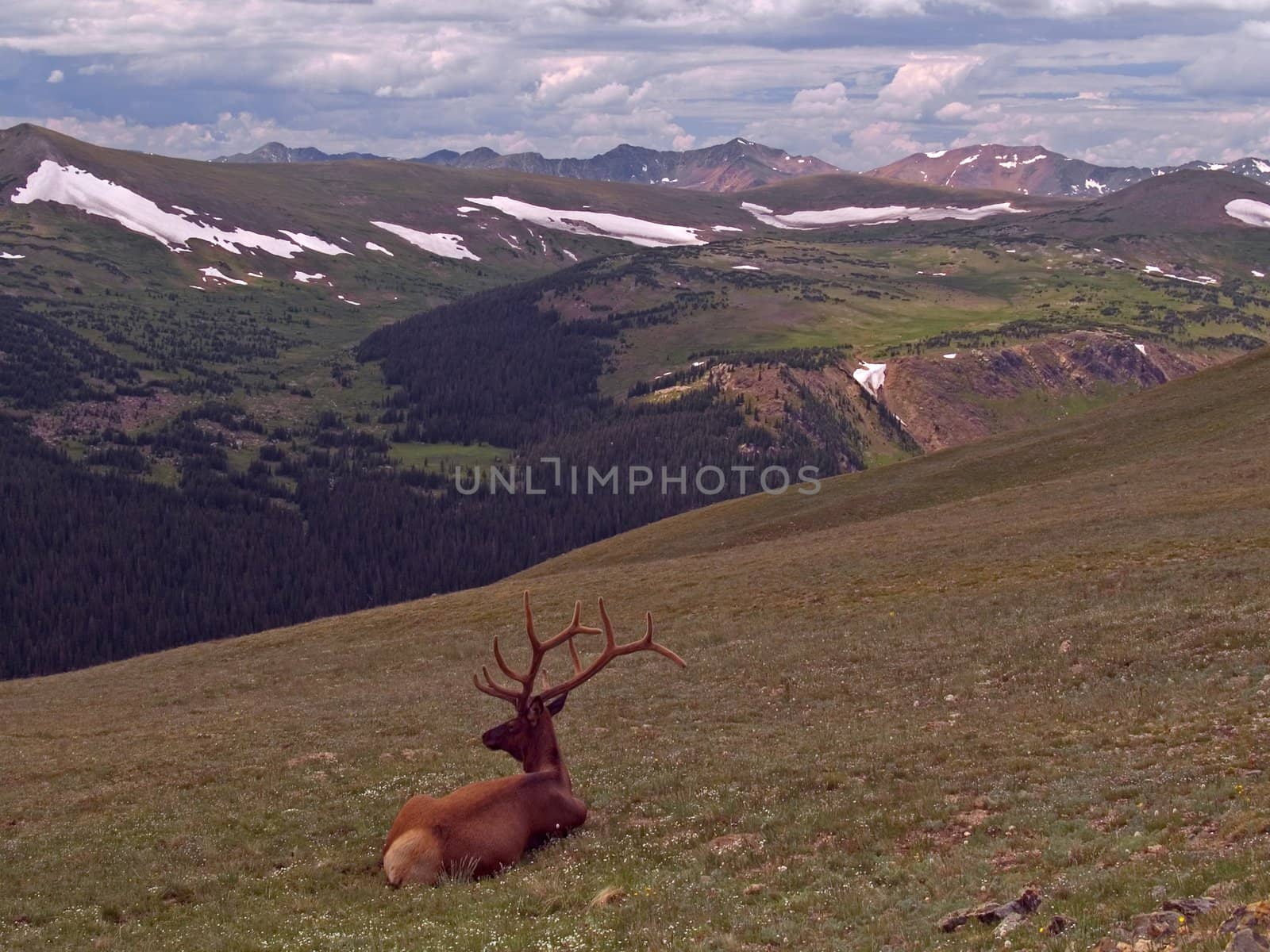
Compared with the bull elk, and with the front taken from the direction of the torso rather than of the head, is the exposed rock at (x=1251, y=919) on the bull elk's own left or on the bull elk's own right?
on the bull elk's own right

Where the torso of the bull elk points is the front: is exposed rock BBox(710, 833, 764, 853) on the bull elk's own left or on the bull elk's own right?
on the bull elk's own right

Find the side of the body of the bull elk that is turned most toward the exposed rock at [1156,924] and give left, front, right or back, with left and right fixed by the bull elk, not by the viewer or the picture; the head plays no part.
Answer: right

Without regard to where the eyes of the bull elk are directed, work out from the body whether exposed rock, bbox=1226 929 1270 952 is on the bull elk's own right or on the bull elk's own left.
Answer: on the bull elk's own right

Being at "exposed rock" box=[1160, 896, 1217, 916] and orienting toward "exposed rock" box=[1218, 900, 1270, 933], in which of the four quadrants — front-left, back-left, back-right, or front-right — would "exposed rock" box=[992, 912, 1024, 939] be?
back-right

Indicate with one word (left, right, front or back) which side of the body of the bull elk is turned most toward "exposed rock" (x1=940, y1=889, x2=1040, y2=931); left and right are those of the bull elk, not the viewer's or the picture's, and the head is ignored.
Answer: right

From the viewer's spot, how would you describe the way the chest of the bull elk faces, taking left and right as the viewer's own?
facing away from the viewer and to the right of the viewer
